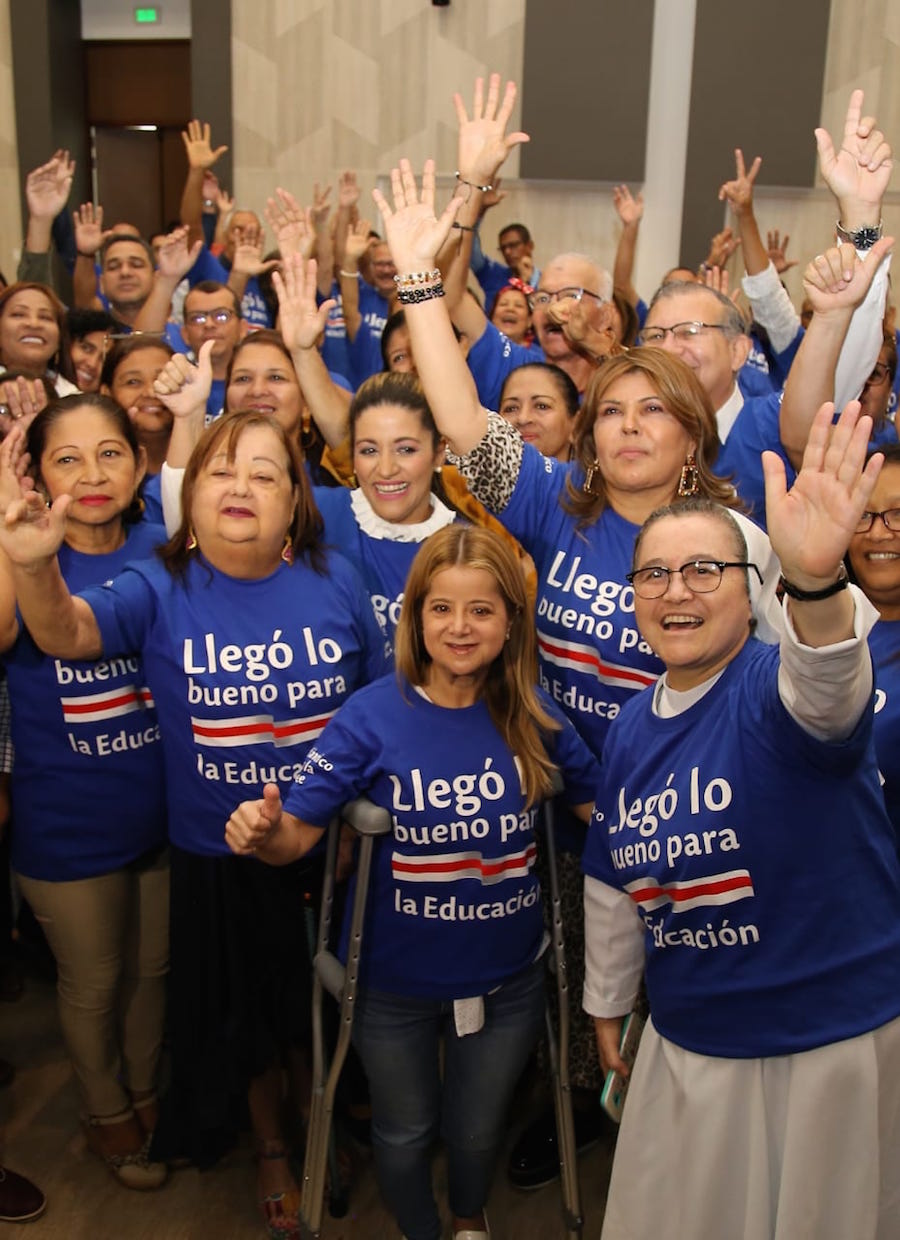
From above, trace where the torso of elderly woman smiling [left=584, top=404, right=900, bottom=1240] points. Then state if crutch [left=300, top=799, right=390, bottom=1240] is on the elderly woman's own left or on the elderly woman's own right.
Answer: on the elderly woman's own right

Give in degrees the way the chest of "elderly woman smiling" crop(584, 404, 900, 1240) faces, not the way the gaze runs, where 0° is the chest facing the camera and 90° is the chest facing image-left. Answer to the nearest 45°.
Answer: approximately 45°
